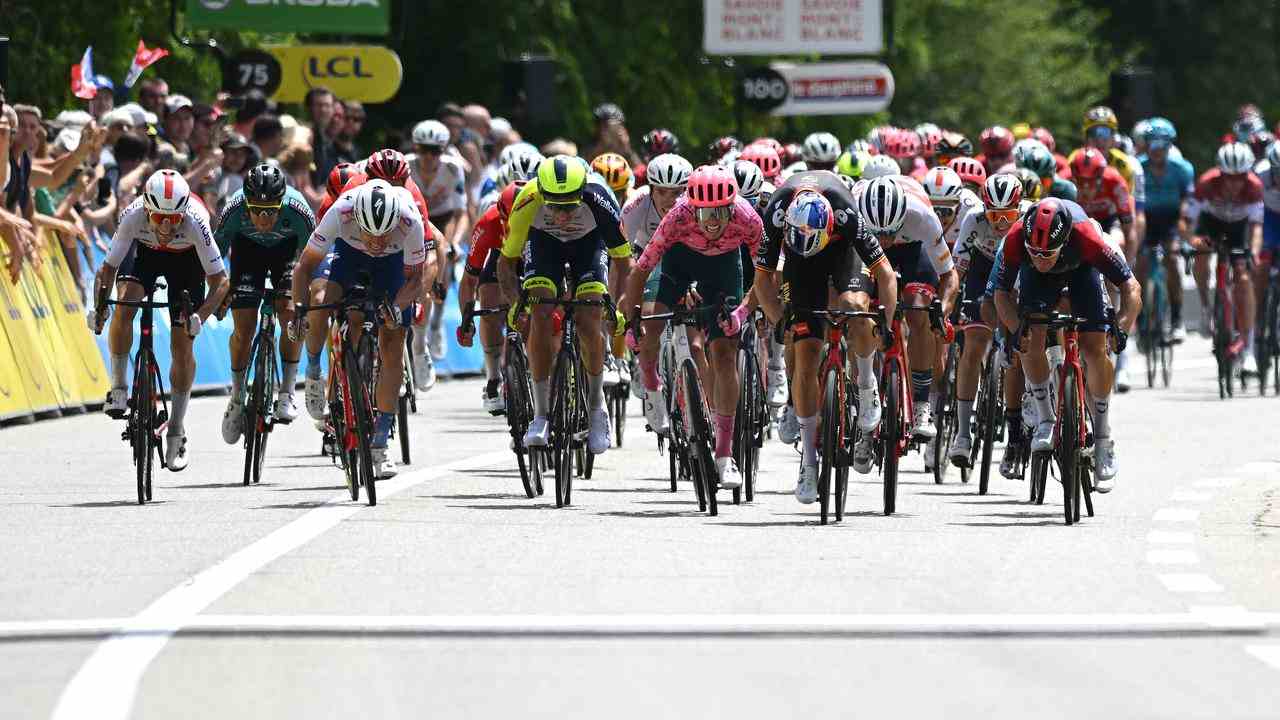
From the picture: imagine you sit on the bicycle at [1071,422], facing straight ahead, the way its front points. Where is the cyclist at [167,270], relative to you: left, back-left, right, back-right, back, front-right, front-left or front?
right

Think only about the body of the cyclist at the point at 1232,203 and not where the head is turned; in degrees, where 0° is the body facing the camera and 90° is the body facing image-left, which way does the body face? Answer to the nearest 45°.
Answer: approximately 0°

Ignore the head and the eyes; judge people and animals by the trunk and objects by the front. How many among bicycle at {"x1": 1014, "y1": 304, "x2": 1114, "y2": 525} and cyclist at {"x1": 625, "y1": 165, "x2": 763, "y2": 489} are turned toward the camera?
2

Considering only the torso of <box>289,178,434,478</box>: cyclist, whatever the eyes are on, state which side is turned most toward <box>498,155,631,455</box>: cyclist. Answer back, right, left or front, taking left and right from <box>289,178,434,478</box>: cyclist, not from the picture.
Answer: left

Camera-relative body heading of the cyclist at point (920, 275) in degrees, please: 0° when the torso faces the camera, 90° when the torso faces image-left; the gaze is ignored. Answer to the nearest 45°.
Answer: approximately 0°
